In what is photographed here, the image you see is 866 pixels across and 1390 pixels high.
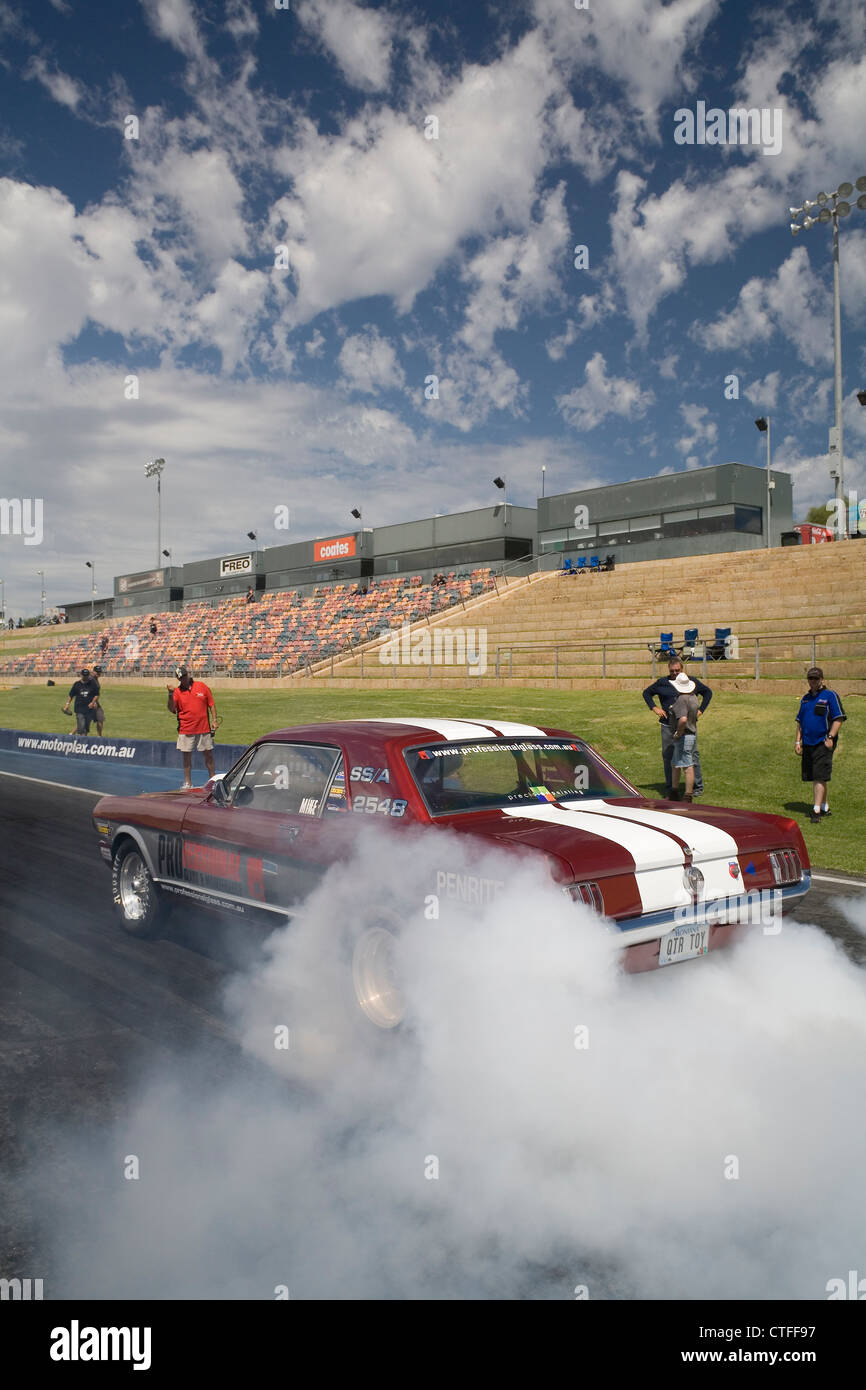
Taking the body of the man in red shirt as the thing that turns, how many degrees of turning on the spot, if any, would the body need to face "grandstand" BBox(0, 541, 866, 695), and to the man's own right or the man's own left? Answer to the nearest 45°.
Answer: approximately 135° to the man's own left

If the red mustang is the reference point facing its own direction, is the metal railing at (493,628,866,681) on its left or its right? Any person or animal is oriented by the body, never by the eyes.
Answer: on its right

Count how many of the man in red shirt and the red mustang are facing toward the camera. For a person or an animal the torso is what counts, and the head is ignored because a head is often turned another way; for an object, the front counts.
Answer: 1

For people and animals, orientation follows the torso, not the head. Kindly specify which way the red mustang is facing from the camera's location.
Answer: facing away from the viewer and to the left of the viewer

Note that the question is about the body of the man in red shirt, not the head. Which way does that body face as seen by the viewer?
toward the camera

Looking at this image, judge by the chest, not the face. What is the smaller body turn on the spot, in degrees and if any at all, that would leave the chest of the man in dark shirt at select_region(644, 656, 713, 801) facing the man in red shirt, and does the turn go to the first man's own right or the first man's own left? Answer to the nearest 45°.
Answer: approximately 90° to the first man's own right

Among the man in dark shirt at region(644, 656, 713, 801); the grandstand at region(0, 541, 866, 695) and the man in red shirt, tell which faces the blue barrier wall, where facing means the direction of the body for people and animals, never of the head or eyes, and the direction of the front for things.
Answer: the grandstand

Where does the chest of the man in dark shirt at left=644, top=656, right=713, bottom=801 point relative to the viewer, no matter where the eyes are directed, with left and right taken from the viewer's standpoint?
facing the viewer

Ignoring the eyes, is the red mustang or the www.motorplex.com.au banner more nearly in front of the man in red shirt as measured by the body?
the red mustang

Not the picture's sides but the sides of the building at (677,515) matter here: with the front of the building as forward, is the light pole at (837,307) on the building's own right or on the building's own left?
on the building's own left

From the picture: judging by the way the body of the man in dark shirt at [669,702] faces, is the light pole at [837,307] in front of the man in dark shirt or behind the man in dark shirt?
behind

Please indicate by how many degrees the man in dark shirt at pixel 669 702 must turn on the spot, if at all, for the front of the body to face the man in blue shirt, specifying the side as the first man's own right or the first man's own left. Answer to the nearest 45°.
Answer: approximately 45° to the first man's own left

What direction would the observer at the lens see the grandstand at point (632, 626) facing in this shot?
facing the viewer and to the left of the viewer
